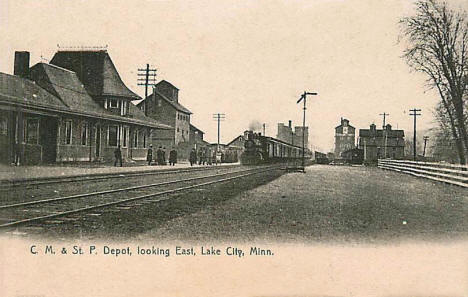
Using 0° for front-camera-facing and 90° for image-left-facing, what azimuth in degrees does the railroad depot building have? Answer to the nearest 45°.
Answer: approximately 315°

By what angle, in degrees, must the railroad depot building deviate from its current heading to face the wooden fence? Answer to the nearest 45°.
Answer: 0° — it already faces it

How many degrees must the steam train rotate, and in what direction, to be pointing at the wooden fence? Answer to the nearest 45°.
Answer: approximately 90° to its left

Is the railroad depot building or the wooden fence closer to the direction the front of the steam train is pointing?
the railroad depot building

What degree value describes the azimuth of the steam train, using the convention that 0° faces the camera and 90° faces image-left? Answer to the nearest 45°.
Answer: approximately 45°

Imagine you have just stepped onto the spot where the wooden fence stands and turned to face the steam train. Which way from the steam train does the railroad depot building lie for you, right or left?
left
